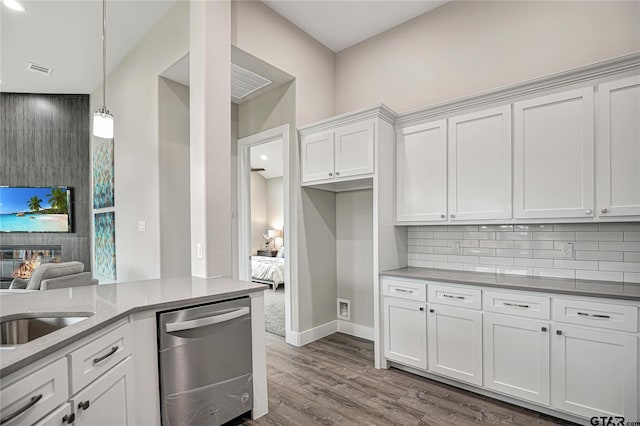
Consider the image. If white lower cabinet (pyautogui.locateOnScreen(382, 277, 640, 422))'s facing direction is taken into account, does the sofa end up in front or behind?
in front

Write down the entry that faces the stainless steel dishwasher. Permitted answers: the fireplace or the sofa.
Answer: the fireplace

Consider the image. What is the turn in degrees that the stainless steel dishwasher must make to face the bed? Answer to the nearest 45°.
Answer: approximately 135° to its left

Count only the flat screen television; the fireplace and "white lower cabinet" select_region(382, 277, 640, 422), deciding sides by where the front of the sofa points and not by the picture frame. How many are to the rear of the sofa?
1

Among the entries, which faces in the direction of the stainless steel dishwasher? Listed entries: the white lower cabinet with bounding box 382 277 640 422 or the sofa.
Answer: the white lower cabinet

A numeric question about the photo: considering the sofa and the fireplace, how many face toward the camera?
1

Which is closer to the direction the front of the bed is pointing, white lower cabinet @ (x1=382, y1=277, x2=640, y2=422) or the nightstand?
the white lower cabinet

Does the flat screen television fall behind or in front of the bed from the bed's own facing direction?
in front

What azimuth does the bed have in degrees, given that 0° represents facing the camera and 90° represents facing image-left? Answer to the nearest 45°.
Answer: approximately 45°

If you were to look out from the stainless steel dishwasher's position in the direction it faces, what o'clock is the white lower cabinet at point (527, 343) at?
The white lower cabinet is roughly at 11 o'clock from the stainless steel dishwasher.

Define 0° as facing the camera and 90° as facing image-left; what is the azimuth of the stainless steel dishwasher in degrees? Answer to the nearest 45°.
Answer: approximately 315°

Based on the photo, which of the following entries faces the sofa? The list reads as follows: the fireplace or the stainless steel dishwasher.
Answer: the fireplace

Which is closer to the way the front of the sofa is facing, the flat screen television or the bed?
the flat screen television
